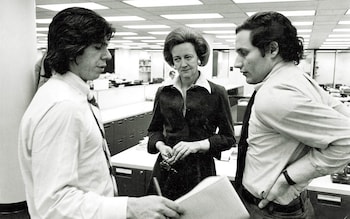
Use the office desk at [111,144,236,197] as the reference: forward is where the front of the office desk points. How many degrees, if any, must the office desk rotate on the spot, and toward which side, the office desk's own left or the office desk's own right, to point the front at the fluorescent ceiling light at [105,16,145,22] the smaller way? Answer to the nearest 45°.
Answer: approximately 180°

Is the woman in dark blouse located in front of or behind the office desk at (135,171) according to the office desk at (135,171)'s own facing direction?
in front

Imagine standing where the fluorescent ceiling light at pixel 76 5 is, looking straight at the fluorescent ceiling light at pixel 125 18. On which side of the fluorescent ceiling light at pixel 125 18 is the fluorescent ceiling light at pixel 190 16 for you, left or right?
right

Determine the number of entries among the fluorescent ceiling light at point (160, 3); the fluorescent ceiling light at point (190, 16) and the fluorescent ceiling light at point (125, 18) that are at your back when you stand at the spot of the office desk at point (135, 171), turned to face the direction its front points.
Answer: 3

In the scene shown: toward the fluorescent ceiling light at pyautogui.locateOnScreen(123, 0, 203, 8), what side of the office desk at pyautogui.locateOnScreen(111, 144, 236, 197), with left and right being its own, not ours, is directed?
back

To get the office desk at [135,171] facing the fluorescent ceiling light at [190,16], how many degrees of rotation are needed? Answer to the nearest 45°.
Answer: approximately 180°

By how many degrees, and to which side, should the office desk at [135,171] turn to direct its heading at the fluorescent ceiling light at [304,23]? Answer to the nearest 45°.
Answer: approximately 135° to its left

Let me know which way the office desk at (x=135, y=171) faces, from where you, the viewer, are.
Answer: facing the viewer
